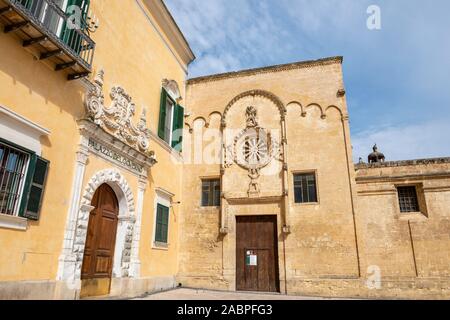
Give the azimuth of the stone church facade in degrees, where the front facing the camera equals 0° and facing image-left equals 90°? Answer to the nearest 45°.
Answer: approximately 0°

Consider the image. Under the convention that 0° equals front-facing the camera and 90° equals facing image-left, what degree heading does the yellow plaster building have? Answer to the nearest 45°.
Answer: approximately 315°
